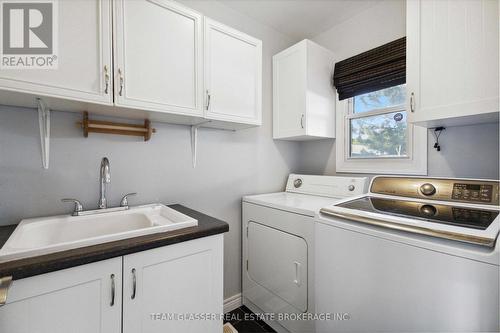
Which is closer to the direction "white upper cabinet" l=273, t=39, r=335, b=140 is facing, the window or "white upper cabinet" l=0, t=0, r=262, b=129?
the white upper cabinet

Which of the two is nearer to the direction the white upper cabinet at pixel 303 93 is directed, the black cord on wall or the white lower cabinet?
the white lower cabinet
